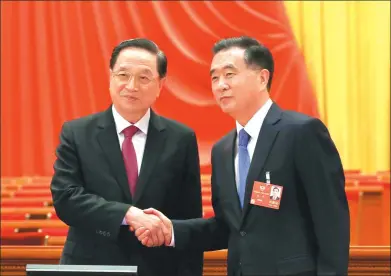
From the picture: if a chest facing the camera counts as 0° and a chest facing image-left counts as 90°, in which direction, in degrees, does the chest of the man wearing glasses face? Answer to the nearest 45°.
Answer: approximately 0°

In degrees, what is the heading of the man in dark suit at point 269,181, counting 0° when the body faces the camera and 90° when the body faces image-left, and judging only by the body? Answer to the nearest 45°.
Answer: approximately 45°
